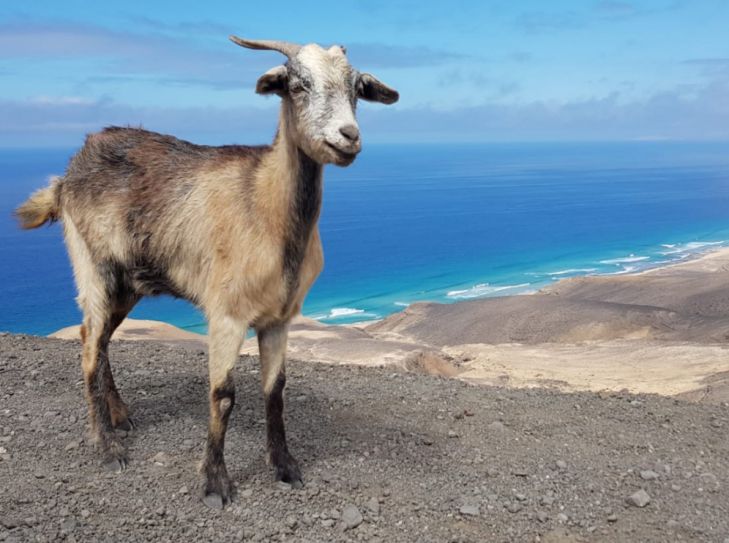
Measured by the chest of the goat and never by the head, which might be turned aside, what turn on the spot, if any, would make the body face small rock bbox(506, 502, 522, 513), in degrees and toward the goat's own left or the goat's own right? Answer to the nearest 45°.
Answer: approximately 45° to the goat's own left

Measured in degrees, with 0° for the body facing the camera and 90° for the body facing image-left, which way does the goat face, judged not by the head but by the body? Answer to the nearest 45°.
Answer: approximately 315°

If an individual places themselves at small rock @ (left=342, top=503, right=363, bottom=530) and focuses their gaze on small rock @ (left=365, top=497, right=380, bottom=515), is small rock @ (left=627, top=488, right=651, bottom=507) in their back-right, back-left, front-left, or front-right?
front-right

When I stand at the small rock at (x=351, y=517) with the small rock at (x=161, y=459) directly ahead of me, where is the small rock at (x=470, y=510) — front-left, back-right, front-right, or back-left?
back-right

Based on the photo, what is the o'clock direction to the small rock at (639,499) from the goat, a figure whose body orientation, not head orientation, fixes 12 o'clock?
The small rock is roughly at 11 o'clock from the goat.

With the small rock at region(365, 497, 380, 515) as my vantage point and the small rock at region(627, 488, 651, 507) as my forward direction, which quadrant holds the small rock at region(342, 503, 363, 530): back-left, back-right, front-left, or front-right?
back-right
